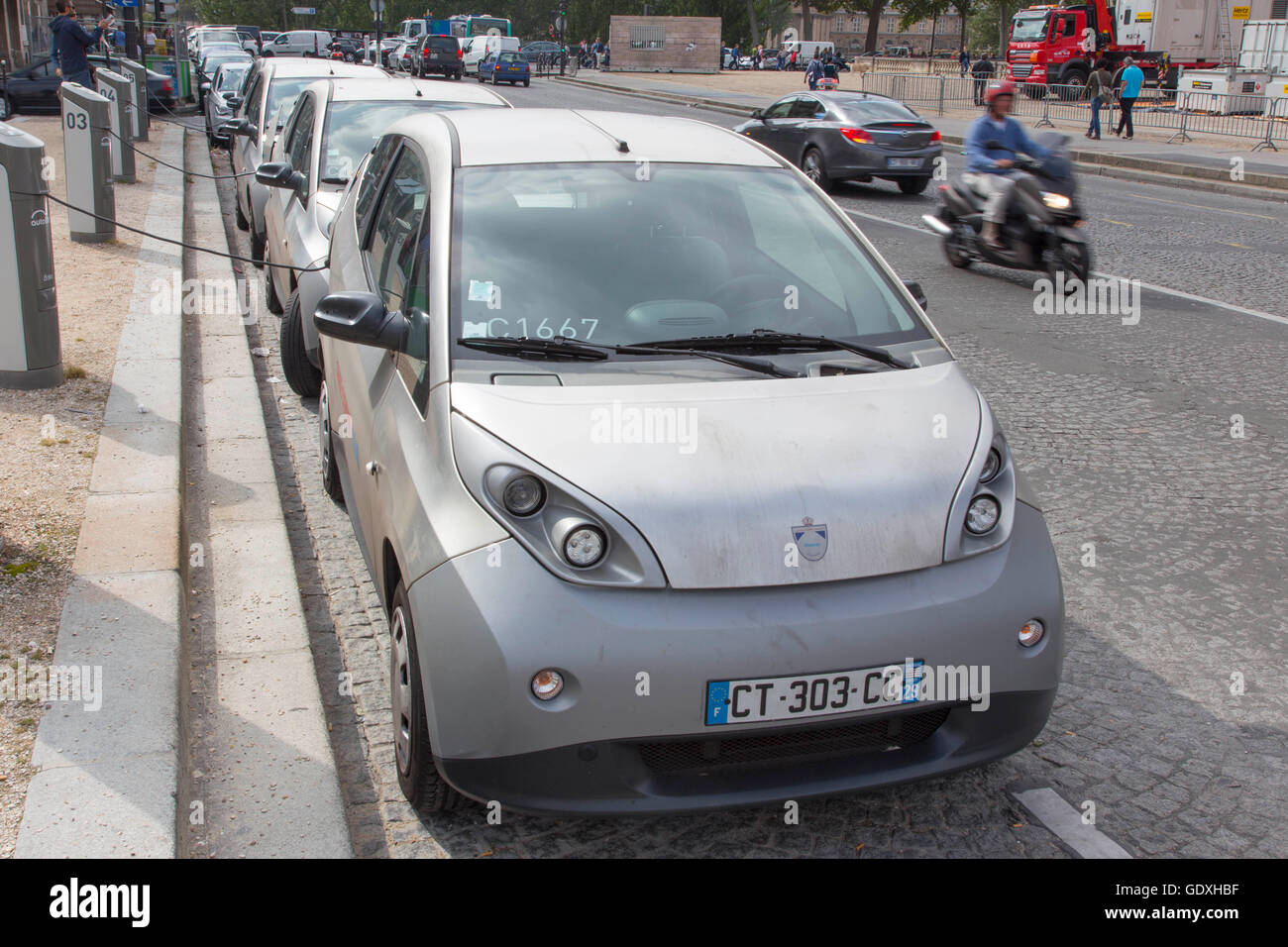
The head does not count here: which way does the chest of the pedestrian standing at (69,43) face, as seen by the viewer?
to the viewer's right

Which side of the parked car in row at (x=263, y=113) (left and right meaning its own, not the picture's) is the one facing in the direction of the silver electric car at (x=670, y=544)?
front

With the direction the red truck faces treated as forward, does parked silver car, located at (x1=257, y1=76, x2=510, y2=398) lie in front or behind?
in front

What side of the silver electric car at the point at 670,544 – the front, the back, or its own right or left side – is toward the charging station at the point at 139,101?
back

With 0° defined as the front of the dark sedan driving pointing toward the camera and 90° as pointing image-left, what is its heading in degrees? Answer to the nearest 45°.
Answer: approximately 135°

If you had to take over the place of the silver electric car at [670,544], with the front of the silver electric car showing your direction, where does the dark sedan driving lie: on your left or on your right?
on your left

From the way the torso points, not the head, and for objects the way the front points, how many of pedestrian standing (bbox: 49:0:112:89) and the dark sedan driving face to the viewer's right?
1

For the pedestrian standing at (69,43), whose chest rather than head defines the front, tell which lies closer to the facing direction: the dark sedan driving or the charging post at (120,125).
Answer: the dark sedan driving

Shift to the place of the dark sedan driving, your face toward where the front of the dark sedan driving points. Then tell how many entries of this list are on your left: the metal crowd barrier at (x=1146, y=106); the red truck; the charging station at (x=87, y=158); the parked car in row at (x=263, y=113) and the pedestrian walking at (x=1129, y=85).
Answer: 2

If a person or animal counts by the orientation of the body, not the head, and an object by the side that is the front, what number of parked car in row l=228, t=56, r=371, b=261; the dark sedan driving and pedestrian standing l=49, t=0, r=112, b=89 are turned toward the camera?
1

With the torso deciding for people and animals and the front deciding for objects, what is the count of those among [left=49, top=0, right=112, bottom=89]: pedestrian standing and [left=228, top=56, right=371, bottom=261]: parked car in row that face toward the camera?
1
